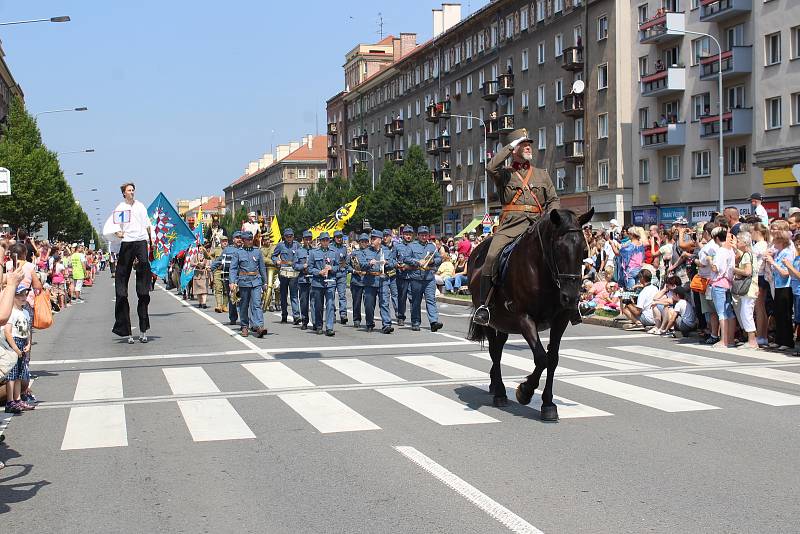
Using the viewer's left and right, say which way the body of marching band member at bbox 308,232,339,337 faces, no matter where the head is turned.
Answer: facing the viewer

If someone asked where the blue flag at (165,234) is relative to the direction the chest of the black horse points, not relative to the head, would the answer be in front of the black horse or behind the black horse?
behind

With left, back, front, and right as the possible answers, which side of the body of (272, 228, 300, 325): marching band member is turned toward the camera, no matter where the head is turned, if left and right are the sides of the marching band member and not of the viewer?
front

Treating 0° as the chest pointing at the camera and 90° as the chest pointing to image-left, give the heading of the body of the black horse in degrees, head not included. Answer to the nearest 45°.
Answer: approximately 315°

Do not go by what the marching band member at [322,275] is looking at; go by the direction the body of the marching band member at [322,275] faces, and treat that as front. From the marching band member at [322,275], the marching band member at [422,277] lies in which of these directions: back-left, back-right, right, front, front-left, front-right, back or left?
left

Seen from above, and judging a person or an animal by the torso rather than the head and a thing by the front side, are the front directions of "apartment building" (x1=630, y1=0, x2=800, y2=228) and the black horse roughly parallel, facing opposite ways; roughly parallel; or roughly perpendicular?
roughly perpendicular

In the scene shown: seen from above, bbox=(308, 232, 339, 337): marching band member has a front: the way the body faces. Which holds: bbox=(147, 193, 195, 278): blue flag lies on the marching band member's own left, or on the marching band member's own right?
on the marching band member's own right

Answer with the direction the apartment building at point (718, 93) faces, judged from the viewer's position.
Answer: facing the viewer and to the left of the viewer

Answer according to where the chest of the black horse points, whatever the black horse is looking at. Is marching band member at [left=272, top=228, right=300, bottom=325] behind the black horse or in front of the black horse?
behind

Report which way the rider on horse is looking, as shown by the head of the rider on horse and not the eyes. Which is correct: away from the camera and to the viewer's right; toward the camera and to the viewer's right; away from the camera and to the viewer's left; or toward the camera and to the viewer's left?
toward the camera and to the viewer's right

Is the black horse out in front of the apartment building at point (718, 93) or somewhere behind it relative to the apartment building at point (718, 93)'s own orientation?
in front

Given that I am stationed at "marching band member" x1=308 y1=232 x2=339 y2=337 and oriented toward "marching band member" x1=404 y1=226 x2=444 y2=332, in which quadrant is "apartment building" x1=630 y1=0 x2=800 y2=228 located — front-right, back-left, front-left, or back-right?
front-left

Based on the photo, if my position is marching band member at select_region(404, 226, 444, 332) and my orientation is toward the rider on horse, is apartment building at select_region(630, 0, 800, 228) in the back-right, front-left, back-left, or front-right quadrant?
back-left

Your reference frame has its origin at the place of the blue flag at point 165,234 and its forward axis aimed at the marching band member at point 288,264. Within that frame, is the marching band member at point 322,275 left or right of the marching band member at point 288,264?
right
